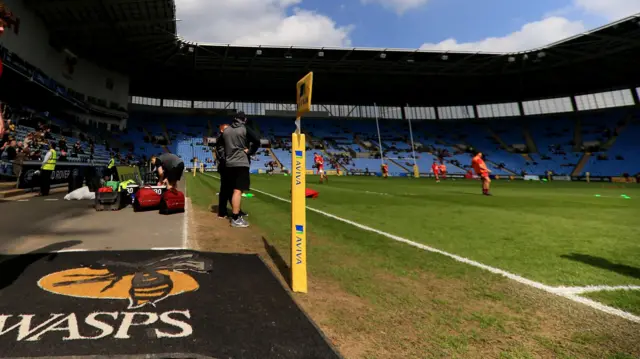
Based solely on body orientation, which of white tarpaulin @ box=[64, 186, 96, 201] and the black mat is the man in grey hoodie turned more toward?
the white tarpaulin

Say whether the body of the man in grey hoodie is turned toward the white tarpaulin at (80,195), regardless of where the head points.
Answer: no

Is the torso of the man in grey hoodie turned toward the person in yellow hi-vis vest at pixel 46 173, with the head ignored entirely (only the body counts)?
no

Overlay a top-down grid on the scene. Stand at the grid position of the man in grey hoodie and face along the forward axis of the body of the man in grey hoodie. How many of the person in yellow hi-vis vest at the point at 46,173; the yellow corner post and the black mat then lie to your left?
1

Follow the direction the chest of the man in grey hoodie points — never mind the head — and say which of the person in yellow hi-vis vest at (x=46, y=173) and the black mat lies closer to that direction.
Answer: the person in yellow hi-vis vest

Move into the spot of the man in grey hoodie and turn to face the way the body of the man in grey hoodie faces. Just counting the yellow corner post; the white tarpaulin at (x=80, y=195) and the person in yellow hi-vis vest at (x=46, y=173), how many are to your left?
2

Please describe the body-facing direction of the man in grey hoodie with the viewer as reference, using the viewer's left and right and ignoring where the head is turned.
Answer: facing away from the viewer and to the right of the viewer

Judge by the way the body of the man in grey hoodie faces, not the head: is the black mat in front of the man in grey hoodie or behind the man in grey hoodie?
behind

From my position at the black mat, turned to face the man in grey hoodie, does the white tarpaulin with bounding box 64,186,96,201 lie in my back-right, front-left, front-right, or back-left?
front-left

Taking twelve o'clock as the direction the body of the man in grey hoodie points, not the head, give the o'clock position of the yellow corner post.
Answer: The yellow corner post is roughly at 4 o'clock from the man in grey hoodie.

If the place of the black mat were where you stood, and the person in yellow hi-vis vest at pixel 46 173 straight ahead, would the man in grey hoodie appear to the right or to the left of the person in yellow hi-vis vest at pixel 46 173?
right

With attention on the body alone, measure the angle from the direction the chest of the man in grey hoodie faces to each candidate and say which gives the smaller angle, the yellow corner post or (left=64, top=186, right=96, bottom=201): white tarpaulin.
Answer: the white tarpaulin
